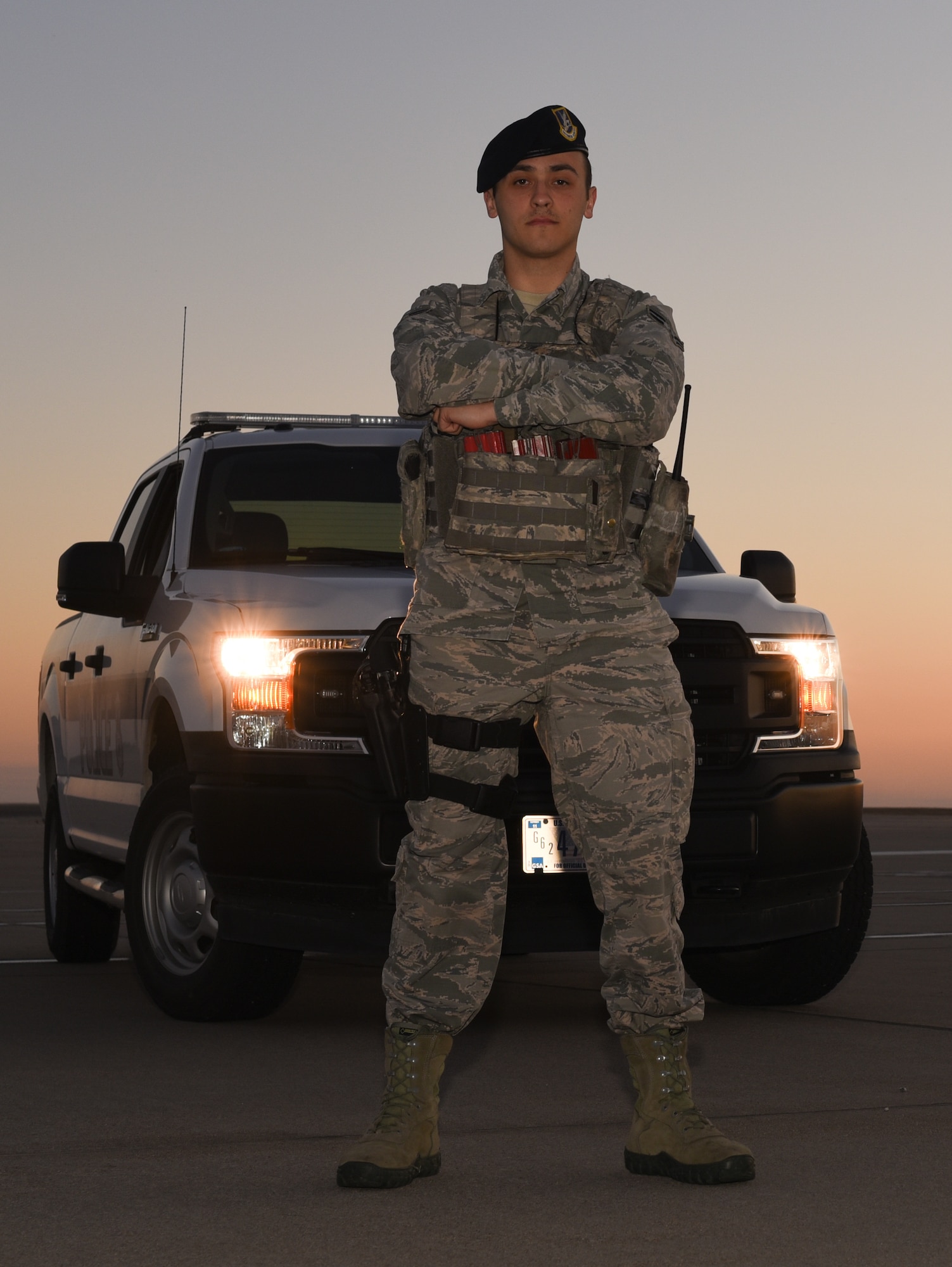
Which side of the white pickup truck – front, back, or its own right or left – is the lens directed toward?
front
